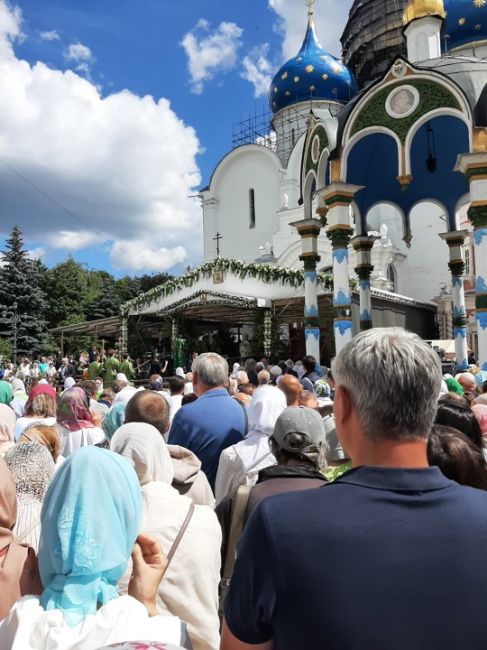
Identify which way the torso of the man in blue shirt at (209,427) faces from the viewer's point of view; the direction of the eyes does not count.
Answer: away from the camera

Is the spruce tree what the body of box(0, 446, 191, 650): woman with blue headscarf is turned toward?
yes

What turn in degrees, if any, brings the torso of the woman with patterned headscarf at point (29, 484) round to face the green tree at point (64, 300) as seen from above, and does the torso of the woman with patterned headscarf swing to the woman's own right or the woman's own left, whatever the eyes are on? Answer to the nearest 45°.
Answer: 0° — they already face it

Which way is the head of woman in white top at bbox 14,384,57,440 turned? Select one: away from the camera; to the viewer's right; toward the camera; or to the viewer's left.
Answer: away from the camera

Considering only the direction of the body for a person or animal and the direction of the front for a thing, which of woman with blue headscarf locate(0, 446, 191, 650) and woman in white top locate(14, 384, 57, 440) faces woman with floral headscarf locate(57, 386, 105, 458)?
the woman with blue headscarf

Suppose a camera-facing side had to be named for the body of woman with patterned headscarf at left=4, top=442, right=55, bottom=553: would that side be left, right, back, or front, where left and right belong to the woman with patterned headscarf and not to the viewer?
back

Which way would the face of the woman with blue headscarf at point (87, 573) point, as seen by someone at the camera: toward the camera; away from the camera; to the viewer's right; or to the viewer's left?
away from the camera

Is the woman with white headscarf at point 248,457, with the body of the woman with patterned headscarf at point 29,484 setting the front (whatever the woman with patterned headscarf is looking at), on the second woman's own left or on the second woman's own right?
on the second woman's own right

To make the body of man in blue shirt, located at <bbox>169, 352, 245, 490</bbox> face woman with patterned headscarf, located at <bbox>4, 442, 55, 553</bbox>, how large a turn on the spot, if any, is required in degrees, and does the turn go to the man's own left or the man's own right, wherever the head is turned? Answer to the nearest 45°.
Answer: approximately 135° to the man's own left

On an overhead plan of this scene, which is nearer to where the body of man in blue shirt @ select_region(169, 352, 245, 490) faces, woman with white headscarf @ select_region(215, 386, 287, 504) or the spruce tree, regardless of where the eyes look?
the spruce tree

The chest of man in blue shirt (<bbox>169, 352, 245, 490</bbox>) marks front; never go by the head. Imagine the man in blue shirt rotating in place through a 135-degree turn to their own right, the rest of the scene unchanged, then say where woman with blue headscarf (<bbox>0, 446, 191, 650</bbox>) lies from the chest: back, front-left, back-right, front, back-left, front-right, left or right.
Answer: front-right

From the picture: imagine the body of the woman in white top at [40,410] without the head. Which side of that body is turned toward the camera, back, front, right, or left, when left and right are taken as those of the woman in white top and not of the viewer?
back

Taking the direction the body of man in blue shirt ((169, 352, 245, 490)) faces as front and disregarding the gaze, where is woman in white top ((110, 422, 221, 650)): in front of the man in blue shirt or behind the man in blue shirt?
behind

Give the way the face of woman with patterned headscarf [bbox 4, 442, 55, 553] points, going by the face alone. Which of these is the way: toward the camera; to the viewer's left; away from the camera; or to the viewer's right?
away from the camera

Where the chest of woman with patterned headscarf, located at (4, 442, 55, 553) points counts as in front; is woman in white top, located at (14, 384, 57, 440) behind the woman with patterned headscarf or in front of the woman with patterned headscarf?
in front

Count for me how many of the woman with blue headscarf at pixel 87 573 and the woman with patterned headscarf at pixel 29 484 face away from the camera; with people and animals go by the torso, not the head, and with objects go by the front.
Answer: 2

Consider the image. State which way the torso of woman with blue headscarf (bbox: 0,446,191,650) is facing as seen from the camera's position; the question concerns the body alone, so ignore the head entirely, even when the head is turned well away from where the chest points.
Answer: away from the camera
